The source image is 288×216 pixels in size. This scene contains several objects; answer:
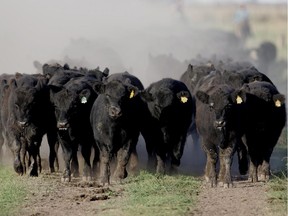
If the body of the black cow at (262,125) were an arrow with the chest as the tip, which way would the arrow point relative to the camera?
toward the camera

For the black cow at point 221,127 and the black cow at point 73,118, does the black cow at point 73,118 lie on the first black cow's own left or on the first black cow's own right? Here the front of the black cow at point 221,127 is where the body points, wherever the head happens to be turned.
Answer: on the first black cow's own right

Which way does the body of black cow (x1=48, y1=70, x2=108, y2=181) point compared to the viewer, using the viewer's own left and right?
facing the viewer

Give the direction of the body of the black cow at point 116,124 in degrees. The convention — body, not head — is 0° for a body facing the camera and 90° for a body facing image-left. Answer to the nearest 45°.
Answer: approximately 0°

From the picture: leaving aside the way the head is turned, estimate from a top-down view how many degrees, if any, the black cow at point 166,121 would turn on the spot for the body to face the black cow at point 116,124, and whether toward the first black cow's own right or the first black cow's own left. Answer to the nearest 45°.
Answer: approximately 45° to the first black cow's own right

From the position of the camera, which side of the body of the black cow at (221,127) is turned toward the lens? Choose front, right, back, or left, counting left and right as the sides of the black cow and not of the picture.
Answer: front

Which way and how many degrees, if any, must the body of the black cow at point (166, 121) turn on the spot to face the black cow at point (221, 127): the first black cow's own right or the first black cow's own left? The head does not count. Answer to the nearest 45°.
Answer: approximately 45° to the first black cow's own left

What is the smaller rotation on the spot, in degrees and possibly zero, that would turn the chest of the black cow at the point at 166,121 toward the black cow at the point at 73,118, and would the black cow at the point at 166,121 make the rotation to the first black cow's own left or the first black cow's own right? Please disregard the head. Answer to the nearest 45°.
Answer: approximately 90° to the first black cow's own right
